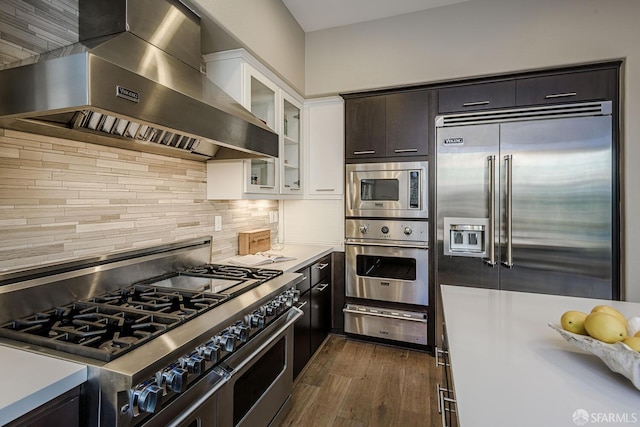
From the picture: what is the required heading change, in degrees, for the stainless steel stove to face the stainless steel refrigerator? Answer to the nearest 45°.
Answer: approximately 45° to its left

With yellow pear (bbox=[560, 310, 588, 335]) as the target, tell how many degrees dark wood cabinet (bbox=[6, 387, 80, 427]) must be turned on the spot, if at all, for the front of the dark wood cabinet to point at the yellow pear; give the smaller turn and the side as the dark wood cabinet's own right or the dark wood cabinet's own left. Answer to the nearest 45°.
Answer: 0° — it already faces it

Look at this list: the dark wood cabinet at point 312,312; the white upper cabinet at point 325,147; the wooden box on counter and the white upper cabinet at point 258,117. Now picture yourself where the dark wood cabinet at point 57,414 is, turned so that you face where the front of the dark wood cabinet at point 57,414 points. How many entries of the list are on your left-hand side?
4

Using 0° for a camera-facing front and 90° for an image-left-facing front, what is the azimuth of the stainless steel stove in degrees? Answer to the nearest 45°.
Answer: approximately 315°

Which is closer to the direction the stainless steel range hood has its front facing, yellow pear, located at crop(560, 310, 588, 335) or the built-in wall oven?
the yellow pear

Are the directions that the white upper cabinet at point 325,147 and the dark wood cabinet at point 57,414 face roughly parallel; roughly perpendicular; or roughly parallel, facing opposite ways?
roughly perpendicular

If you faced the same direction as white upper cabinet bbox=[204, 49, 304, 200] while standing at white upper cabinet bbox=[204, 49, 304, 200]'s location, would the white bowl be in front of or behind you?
in front

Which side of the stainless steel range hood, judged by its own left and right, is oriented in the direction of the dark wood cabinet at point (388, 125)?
left

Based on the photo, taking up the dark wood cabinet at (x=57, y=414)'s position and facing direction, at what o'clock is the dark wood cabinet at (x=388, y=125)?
the dark wood cabinet at (x=388, y=125) is roughly at 10 o'clock from the dark wood cabinet at (x=57, y=414).

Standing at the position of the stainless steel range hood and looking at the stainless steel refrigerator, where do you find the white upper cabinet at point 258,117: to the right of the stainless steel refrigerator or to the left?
left

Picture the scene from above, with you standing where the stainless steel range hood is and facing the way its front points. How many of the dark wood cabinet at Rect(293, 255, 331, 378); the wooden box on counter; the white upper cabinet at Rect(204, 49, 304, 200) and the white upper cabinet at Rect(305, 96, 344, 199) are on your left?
4

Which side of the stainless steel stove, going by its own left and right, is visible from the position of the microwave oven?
left

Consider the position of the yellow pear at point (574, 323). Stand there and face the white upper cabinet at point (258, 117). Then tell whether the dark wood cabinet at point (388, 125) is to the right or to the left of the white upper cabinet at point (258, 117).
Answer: right

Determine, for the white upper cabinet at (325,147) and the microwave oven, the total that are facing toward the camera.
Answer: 2
